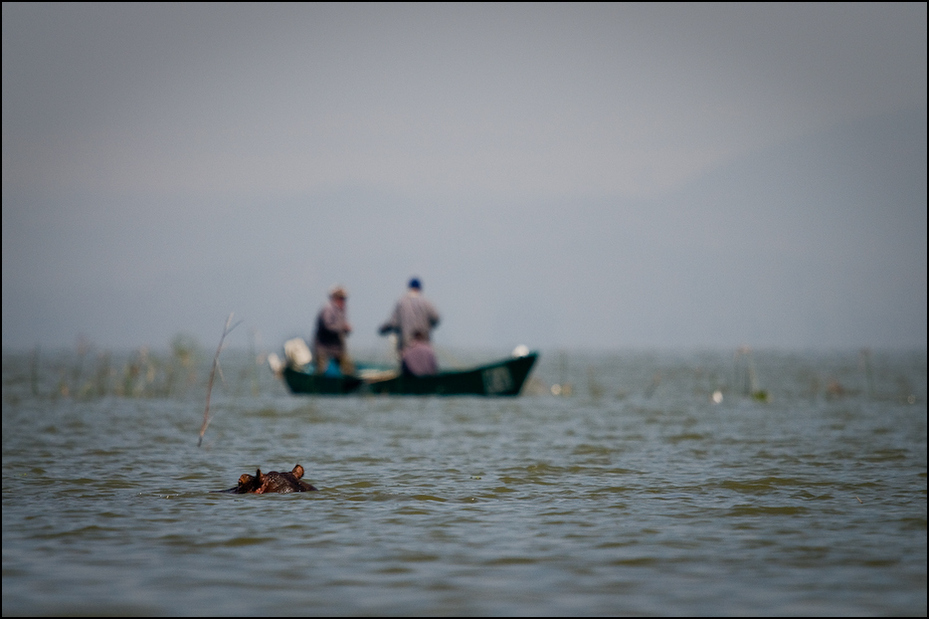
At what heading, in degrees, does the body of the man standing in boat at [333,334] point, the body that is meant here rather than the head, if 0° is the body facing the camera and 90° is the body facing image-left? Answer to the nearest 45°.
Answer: approximately 270°

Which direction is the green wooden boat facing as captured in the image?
to the viewer's right

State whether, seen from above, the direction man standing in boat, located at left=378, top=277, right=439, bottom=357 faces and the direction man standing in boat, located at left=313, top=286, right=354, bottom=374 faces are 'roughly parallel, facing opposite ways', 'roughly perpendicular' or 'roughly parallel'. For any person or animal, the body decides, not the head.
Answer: roughly perpendicular

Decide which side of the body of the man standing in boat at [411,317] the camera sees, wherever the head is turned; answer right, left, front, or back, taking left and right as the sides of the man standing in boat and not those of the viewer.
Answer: back
